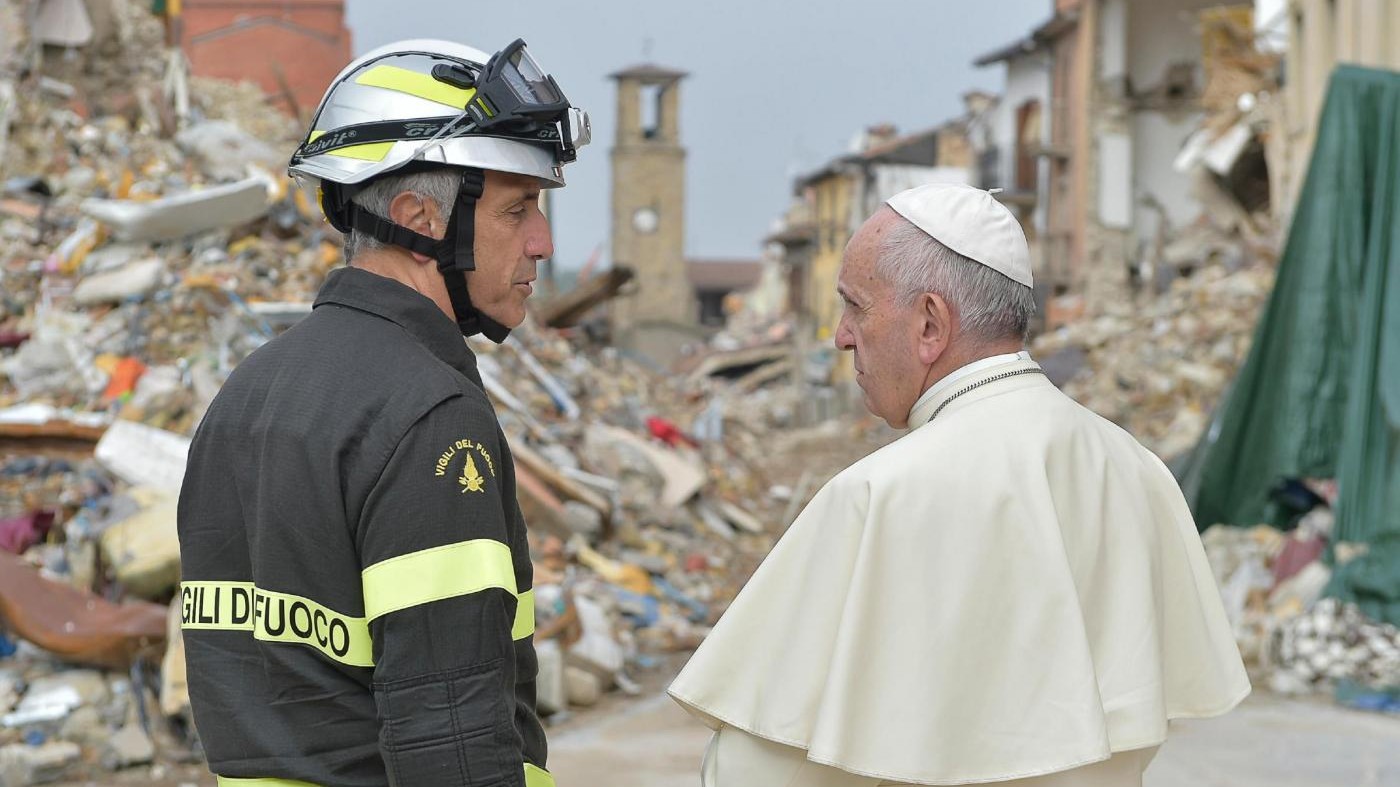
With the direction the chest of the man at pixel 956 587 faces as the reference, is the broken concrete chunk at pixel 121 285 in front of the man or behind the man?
in front

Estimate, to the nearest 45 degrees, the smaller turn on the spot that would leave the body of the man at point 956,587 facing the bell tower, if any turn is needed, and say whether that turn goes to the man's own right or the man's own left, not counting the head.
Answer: approximately 45° to the man's own right

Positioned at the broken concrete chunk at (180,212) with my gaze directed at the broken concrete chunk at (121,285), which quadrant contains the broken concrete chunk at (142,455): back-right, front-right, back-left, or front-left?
front-left

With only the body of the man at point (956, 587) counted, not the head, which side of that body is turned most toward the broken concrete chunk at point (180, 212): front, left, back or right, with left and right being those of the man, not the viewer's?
front

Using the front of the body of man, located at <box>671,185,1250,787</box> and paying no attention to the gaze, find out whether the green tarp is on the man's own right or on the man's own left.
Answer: on the man's own right

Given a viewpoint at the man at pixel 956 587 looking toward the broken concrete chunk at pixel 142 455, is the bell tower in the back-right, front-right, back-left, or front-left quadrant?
front-right

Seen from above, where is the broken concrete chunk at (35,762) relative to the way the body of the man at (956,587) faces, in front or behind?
in front

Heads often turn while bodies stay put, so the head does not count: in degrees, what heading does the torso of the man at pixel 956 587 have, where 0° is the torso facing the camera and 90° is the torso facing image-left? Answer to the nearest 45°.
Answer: approximately 135°

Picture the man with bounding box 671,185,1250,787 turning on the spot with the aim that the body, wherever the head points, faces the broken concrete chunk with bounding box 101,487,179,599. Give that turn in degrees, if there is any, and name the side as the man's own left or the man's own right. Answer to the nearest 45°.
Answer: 0° — they already face it

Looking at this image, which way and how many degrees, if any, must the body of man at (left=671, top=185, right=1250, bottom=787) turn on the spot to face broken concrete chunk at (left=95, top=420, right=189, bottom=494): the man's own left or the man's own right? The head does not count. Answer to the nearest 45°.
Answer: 0° — they already face it
